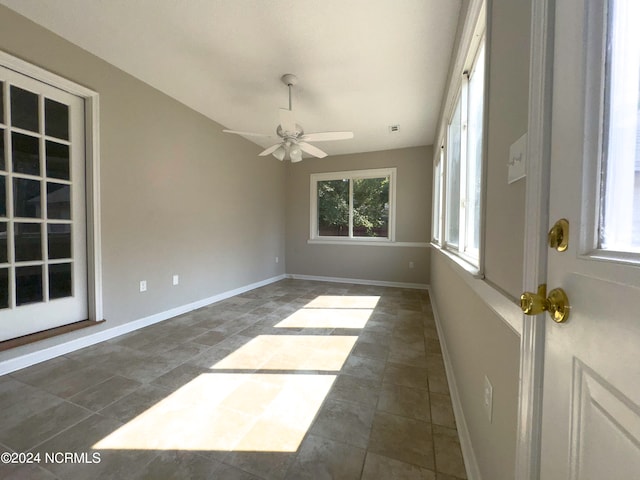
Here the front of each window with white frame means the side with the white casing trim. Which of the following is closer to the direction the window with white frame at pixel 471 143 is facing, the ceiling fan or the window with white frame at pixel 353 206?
the ceiling fan

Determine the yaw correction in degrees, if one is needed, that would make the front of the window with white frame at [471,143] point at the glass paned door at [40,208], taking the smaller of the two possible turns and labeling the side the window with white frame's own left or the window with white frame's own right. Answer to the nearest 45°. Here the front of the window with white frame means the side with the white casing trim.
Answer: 0° — it already faces it

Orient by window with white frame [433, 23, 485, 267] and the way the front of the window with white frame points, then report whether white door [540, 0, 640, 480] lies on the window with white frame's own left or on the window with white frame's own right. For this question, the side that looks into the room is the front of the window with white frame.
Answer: on the window with white frame's own left

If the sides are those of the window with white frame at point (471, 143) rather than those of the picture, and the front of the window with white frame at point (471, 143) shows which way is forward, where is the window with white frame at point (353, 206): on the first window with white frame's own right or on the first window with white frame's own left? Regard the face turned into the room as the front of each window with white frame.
on the first window with white frame's own right

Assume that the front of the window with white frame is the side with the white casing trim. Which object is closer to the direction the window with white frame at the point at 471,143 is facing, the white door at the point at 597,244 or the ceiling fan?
the ceiling fan

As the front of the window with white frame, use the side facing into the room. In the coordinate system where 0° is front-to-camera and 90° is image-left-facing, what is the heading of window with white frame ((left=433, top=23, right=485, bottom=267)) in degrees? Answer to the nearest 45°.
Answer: approximately 90°

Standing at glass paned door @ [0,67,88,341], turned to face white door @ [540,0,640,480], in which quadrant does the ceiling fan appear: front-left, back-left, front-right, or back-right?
front-left

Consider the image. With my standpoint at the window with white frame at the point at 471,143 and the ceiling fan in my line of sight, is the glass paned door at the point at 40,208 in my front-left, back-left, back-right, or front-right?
front-left

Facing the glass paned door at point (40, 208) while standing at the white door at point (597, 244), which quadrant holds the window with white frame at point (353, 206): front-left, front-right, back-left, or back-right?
front-right

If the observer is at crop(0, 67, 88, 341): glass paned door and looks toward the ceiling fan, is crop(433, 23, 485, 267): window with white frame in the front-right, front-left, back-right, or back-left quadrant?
front-right

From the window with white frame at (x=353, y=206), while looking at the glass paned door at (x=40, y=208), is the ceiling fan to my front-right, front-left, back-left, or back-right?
front-left
